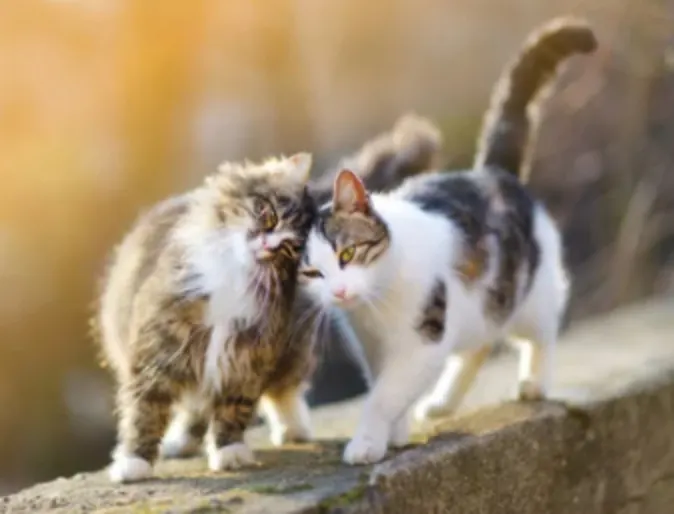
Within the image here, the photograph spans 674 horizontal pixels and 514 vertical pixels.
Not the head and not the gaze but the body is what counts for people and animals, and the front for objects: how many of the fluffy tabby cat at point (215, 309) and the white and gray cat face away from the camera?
0

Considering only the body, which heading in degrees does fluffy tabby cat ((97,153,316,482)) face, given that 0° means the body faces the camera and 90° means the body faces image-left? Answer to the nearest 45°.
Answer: approximately 0°
